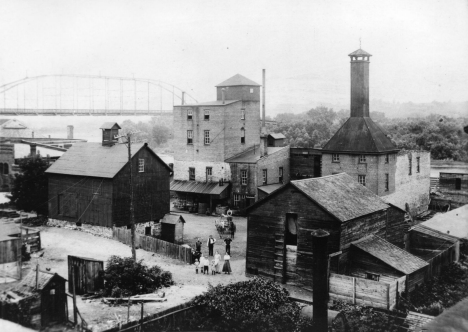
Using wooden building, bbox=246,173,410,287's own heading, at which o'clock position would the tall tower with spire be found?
The tall tower with spire is roughly at 5 o'clock from the wooden building.

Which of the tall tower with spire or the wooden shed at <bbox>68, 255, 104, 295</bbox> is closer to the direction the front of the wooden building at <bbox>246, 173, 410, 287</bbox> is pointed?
the wooden shed

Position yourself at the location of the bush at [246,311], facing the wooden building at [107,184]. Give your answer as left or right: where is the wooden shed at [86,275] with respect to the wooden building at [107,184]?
left

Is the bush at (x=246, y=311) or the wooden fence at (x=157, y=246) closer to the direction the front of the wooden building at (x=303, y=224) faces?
the bush

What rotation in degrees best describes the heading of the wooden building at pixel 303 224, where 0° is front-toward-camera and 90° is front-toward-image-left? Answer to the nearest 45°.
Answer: approximately 45°

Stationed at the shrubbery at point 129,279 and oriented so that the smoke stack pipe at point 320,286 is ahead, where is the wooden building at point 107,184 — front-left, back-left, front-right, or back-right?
back-left

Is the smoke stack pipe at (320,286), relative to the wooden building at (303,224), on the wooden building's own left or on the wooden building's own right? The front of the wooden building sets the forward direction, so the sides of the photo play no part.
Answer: on the wooden building's own left

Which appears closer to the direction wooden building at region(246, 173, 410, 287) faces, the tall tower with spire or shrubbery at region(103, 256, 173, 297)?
the shrubbery

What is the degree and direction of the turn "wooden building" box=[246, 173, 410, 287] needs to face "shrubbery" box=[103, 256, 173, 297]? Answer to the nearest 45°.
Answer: approximately 45° to its right

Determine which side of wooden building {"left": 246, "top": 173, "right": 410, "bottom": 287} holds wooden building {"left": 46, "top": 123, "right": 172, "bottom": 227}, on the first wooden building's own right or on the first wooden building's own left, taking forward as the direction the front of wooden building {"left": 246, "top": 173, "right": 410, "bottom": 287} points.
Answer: on the first wooden building's own right

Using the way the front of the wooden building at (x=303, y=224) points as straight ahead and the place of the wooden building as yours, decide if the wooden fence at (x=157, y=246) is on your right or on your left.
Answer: on your right
